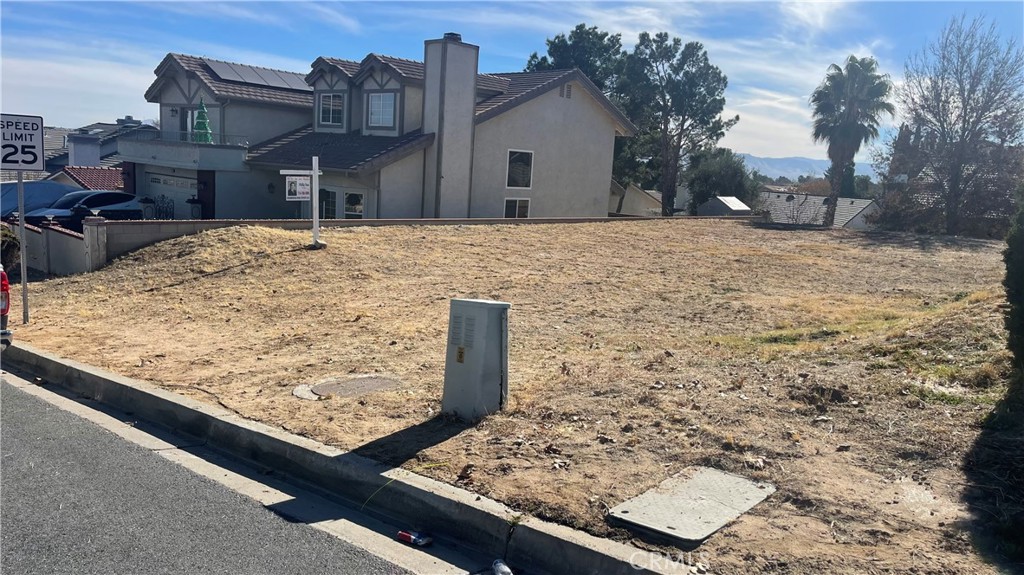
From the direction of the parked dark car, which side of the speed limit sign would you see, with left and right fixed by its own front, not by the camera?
back

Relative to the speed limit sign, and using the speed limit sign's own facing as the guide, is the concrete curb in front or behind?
in front

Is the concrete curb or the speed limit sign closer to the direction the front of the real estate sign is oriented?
the concrete curb

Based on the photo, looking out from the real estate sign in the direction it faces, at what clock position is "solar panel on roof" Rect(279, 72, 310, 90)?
The solar panel on roof is roughly at 6 o'clock from the real estate sign.

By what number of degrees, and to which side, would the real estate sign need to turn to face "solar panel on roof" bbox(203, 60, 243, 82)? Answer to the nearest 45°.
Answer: approximately 180°

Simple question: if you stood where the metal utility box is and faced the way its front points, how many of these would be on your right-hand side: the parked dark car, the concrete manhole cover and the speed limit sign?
3

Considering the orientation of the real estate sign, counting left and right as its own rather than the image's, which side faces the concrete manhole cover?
front

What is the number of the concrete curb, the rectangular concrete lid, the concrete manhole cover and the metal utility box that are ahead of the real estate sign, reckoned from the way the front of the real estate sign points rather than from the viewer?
4

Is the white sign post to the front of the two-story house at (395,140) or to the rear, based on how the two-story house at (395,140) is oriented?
to the front

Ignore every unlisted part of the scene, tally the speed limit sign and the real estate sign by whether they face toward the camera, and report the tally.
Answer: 2

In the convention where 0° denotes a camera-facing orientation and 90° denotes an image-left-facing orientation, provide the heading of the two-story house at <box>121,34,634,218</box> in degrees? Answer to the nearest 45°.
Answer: approximately 45°

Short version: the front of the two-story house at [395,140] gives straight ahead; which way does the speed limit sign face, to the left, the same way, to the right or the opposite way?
to the left
